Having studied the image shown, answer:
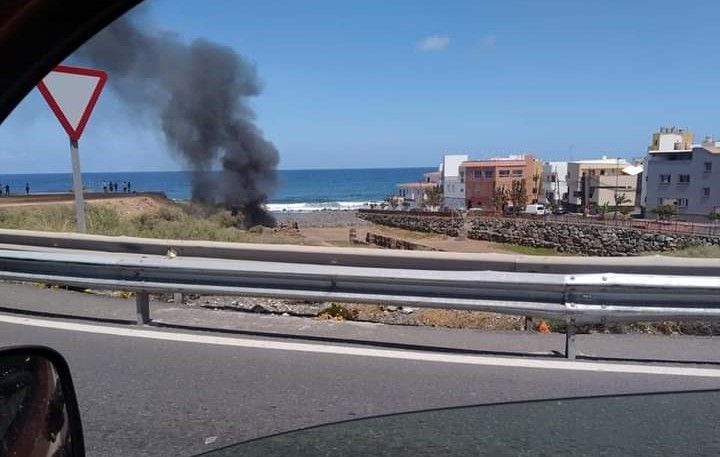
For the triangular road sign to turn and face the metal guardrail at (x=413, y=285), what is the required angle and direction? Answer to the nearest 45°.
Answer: approximately 45° to its left

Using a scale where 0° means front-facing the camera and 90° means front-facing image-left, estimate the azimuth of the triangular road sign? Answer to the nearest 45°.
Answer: approximately 0°
